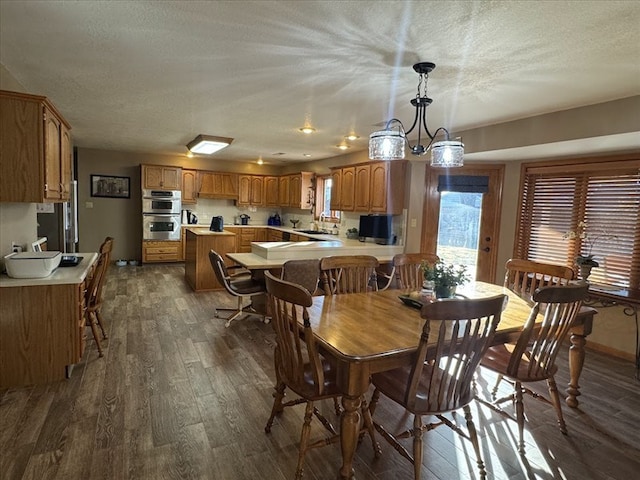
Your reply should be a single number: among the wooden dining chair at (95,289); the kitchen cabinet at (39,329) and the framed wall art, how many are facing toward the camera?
1

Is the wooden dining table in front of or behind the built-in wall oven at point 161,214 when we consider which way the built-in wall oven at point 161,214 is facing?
in front

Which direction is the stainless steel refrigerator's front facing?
to the viewer's right

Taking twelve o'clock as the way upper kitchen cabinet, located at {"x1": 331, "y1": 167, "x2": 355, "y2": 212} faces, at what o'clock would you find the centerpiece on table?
The centerpiece on table is roughly at 10 o'clock from the upper kitchen cabinet.

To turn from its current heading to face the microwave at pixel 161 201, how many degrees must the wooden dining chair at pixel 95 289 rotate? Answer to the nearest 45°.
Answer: approximately 90° to its right

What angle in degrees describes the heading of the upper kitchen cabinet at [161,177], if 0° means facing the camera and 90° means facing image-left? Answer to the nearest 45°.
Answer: approximately 0°

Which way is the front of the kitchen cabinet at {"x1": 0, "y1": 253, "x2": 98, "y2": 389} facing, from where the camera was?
facing to the right of the viewer

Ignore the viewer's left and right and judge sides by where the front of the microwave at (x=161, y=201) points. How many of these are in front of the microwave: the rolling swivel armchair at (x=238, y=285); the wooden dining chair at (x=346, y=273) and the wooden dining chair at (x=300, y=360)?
3
